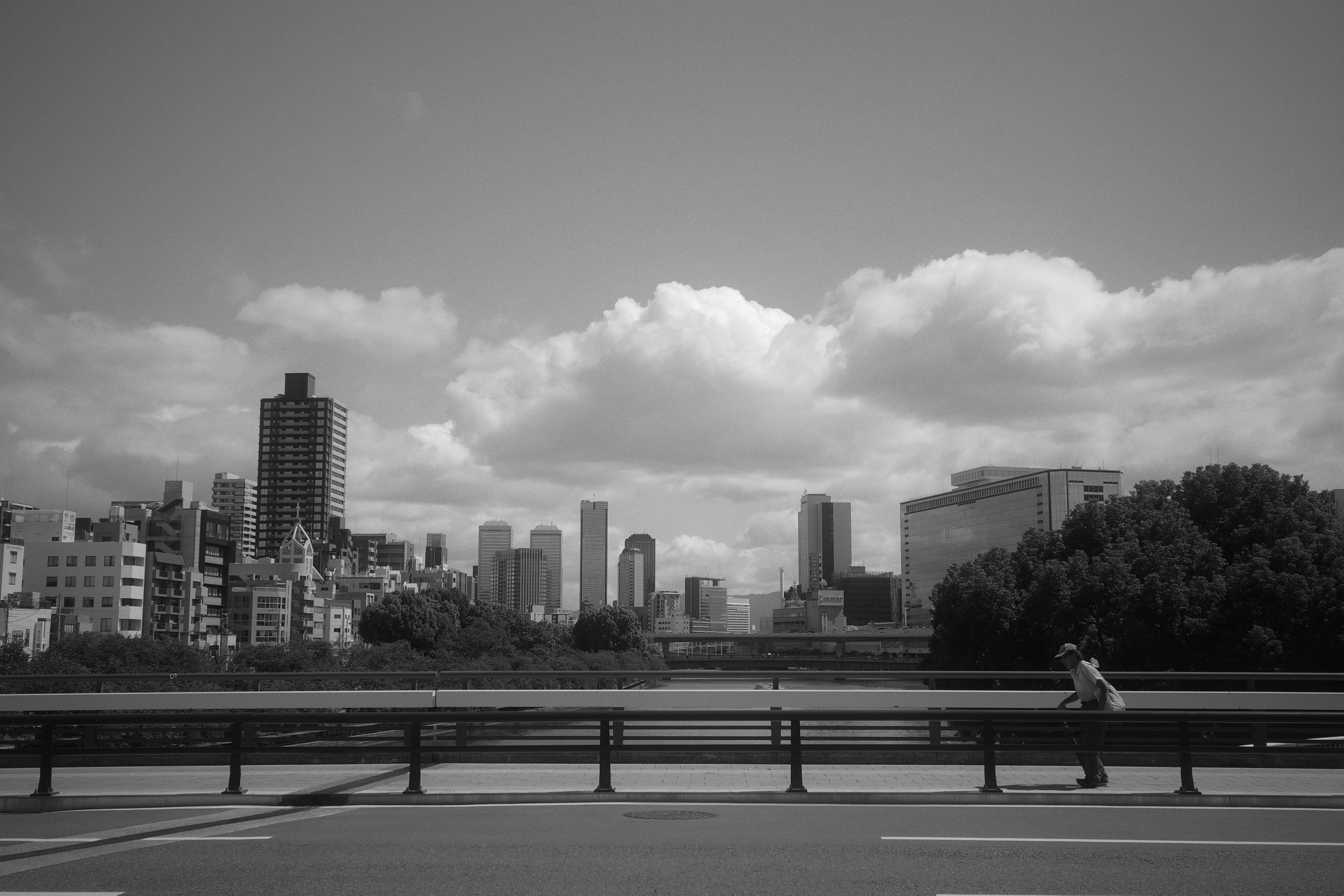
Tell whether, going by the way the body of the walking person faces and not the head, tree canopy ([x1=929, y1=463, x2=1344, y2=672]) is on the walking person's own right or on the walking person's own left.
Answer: on the walking person's own right

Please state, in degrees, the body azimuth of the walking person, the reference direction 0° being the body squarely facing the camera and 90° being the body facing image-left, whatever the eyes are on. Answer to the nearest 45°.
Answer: approximately 90°

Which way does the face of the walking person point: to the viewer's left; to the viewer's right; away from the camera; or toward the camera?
to the viewer's left
